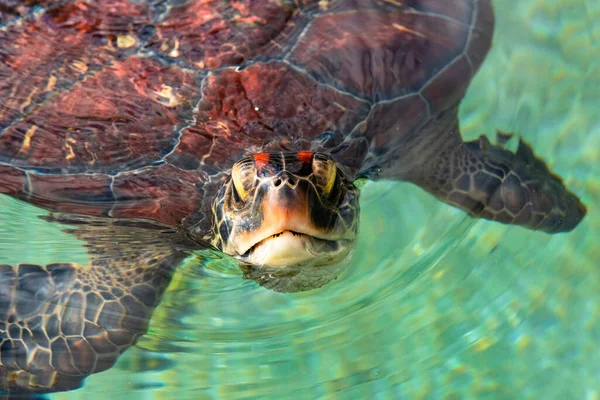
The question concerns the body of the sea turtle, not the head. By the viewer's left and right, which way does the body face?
facing the viewer and to the right of the viewer
